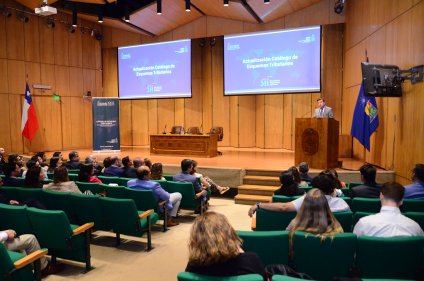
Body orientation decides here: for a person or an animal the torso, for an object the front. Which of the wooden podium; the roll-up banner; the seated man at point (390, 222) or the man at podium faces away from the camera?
the seated man

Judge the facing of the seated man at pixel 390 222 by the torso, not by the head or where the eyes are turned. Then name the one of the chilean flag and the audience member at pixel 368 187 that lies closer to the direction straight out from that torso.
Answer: the audience member

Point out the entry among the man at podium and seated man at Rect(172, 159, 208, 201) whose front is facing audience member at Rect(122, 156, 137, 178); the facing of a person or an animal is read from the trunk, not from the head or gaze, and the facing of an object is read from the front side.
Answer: the man at podium

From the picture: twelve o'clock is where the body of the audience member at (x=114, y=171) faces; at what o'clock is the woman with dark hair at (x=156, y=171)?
The woman with dark hair is roughly at 3 o'clock from the audience member.

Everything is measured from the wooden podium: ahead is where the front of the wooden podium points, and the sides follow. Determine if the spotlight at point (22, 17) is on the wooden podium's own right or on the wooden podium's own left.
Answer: on the wooden podium's own right

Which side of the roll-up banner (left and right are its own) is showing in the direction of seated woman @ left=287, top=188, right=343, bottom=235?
front

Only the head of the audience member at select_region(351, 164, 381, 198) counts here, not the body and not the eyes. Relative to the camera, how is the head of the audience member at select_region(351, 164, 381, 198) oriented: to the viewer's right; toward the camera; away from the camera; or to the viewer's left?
away from the camera

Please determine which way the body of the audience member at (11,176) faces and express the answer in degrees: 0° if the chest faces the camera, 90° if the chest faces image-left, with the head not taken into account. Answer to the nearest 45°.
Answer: approximately 225°

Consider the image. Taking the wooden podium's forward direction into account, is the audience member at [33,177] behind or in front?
in front

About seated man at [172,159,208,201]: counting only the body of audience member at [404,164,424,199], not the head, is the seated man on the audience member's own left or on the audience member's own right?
on the audience member's own left

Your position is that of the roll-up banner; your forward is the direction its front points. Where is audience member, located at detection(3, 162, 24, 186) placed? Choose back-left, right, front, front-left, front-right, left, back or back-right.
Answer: front

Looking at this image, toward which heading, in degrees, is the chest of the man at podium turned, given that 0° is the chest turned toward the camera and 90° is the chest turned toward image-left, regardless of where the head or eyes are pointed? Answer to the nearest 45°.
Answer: approximately 45°

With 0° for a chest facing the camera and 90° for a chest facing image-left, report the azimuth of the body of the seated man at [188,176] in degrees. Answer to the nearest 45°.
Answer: approximately 225°

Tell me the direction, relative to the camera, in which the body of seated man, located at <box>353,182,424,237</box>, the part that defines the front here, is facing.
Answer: away from the camera

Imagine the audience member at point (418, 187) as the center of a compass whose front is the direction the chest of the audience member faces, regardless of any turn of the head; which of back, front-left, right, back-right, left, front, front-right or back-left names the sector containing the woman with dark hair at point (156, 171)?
left

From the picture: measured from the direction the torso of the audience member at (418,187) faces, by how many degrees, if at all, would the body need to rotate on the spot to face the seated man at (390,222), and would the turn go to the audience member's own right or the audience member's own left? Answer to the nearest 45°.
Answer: approximately 180°

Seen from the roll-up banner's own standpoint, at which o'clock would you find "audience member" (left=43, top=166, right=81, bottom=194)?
The audience member is roughly at 12 o'clock from the roll-up banner.
